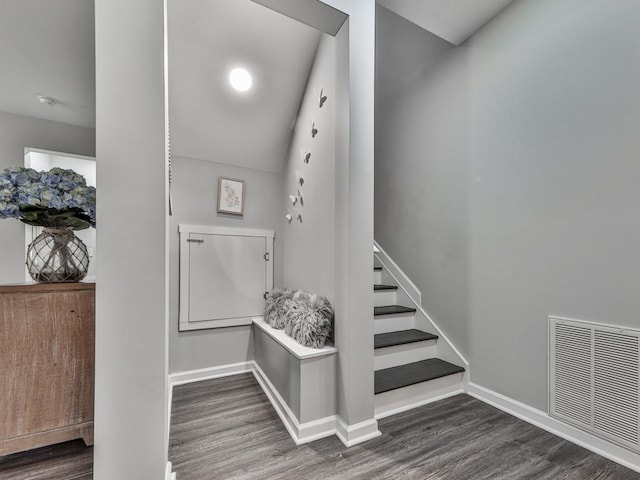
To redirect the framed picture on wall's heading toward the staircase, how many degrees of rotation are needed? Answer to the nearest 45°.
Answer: approximately 45° to its left

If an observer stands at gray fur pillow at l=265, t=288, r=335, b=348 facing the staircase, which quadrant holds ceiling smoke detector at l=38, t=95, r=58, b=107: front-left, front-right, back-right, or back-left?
back-left

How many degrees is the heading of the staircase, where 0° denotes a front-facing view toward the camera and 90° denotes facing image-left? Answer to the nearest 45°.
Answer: approximately 315°

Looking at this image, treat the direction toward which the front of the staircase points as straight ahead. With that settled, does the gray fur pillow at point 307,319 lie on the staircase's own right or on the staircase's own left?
on the staircase's own right

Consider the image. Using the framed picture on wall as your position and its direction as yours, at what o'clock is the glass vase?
The glass vase is roughly at 1 o'clock from the framed picture on wall.
